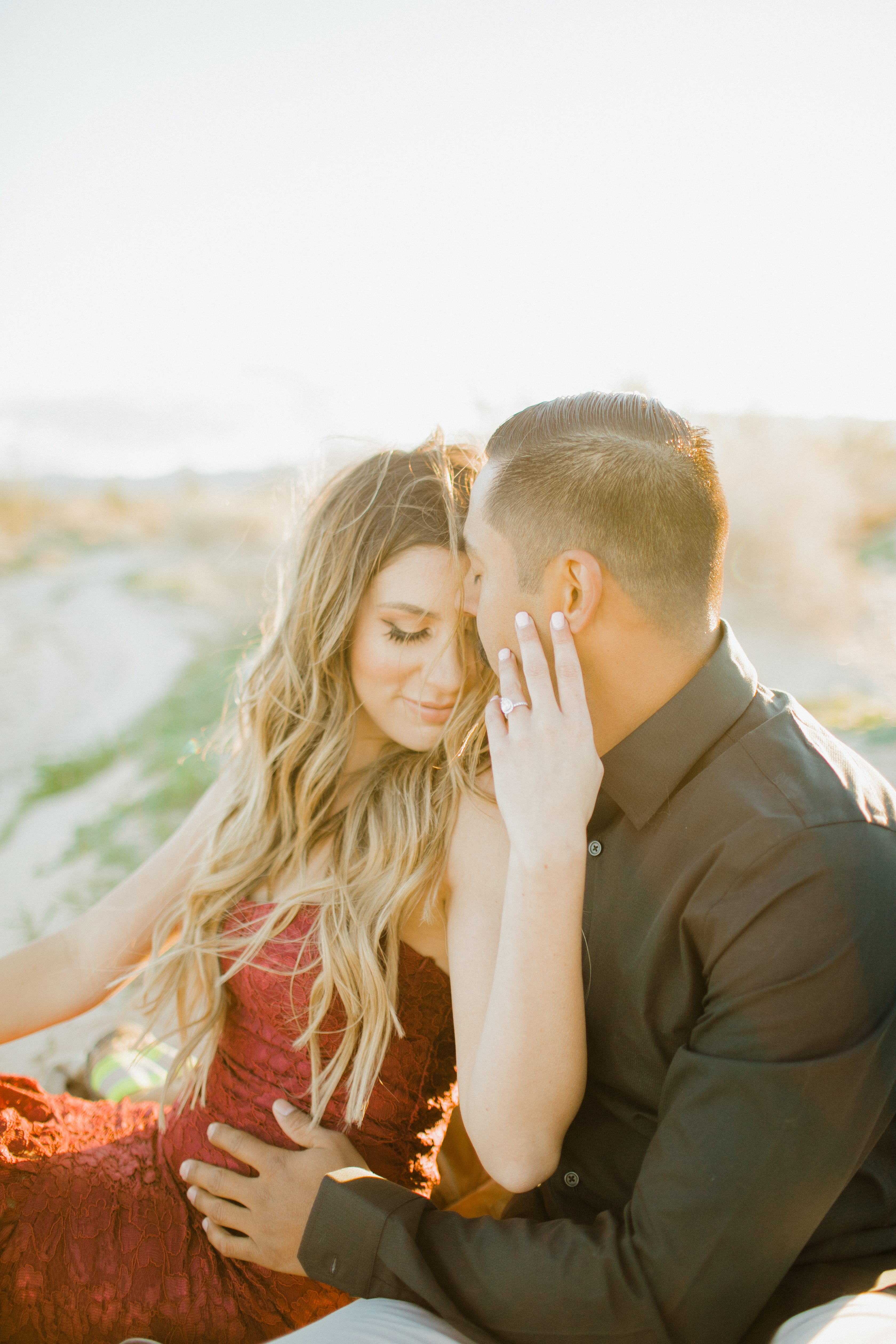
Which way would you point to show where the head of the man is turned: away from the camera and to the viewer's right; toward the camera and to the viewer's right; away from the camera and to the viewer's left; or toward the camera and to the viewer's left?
away from the camera and to the viewer's left

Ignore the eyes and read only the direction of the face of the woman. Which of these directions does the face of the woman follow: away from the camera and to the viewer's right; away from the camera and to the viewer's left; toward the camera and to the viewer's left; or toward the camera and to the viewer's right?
toward the camera and to the viewer's right

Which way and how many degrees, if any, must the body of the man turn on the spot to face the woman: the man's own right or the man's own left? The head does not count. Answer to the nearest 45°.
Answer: approximately 45° to the man's own right

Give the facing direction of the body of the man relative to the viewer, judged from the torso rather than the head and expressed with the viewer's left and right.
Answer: facing to the left of the viewer
